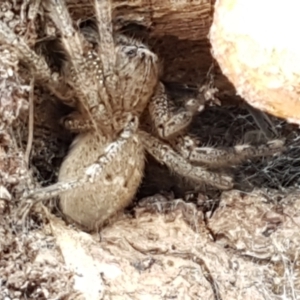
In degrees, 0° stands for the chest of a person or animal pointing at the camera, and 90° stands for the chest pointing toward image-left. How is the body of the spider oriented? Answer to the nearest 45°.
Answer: approximately 180°
